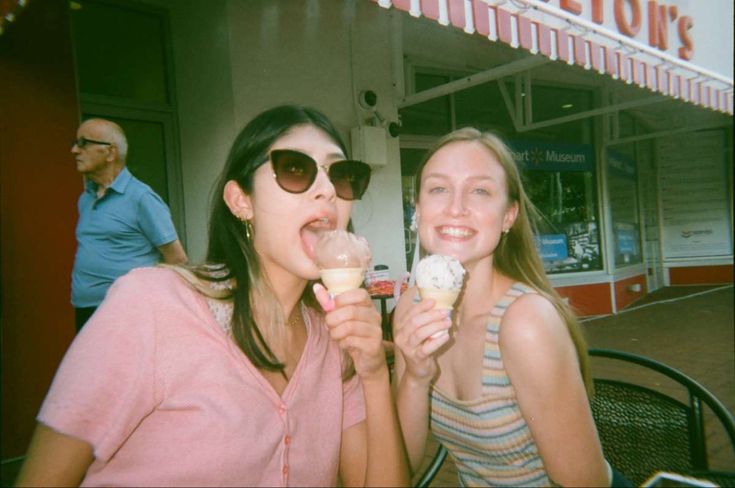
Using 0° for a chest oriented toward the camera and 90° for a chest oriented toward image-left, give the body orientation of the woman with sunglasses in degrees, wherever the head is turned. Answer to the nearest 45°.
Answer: approximately 315°

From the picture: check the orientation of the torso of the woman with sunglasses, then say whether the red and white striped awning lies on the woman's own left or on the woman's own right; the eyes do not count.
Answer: on the woman's own left

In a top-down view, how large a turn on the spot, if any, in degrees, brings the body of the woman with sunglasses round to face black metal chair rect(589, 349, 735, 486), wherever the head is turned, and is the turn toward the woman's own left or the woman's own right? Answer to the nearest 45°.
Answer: approximately 45° to the woman's own left

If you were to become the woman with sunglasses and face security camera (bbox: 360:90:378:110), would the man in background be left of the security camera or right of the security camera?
left

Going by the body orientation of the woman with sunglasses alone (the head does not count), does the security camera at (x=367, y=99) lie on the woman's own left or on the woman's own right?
on the woman's own left

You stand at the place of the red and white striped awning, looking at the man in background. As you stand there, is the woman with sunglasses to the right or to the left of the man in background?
left

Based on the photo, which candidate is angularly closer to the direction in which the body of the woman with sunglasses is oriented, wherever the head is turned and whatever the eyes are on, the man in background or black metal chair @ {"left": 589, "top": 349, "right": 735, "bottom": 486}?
the black metal chair

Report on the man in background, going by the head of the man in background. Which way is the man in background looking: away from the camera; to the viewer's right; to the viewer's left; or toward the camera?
to the viewer's left

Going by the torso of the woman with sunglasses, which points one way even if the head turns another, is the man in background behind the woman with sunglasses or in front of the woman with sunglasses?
behind
